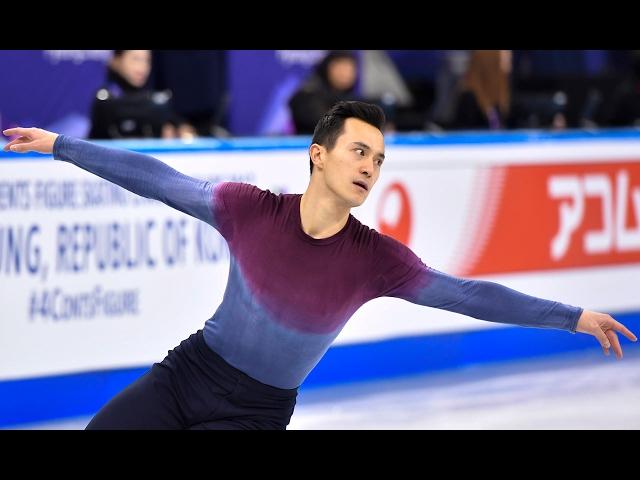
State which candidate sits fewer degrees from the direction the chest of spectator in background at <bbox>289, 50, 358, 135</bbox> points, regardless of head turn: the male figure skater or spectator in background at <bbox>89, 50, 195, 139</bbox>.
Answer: the male figure skater

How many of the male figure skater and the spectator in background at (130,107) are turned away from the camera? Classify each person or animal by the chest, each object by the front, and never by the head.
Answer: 0

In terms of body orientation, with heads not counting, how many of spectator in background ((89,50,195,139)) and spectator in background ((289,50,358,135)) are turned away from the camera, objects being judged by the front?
0

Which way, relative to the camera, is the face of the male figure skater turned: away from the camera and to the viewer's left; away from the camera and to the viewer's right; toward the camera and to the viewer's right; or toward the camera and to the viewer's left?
toward the camera and to the viewer's right

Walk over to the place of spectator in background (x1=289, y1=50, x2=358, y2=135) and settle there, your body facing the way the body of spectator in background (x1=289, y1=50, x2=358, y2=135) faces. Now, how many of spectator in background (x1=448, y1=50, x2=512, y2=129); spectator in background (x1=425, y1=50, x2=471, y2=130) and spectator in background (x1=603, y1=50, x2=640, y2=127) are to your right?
0

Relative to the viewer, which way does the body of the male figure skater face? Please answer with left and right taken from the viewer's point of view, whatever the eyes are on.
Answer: facing the viewer

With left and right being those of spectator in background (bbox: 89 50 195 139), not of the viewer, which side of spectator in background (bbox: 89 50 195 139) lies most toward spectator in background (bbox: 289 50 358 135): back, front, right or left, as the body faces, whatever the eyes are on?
left

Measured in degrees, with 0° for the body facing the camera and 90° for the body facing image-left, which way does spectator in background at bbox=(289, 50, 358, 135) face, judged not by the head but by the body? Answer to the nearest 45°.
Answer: approximately 315°

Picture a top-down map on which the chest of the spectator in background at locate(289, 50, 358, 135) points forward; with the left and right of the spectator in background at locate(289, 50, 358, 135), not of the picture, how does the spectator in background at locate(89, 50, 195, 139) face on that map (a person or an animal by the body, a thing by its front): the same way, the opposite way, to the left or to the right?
the same way

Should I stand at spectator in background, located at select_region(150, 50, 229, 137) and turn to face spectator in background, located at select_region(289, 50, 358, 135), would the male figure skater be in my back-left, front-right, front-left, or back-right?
front-right

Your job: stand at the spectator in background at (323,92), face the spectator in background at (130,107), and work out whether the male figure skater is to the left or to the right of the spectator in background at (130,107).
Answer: left

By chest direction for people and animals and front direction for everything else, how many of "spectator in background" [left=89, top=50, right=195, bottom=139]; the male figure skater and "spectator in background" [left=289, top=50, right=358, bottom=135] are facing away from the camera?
0

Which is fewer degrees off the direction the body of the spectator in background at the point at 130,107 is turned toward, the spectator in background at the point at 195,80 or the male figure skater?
the male figure skater

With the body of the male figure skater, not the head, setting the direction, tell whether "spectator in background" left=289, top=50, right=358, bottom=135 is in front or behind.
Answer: behind

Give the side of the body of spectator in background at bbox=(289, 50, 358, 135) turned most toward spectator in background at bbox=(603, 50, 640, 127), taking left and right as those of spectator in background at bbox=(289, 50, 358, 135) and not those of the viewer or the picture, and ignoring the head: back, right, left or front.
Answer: left
